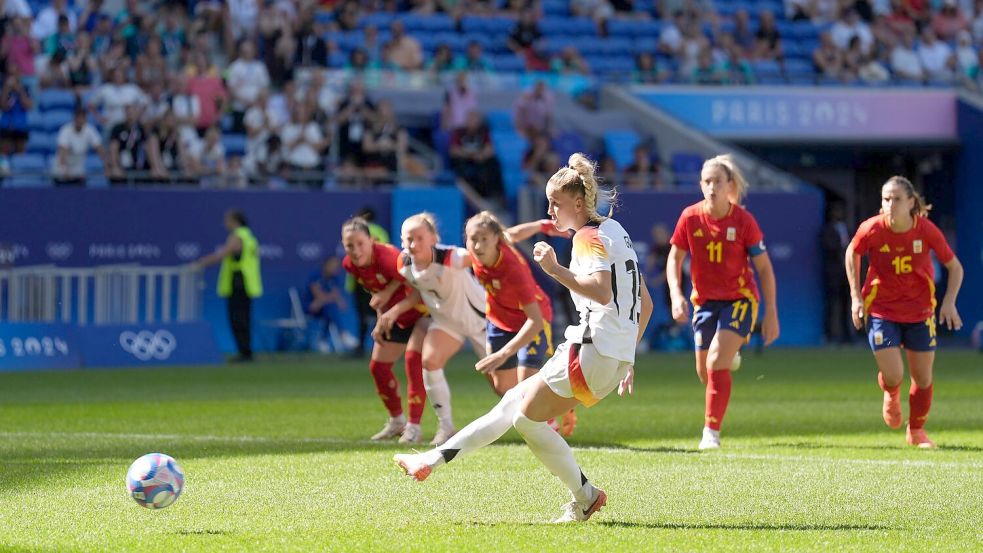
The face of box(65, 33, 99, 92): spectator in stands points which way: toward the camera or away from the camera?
toward the camera

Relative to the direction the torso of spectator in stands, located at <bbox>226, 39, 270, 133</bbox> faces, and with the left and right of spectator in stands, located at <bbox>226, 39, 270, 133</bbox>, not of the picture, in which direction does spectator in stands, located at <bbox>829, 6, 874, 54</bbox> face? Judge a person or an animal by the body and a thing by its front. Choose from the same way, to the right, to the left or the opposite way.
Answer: the same way

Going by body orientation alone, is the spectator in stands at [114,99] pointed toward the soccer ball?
yes

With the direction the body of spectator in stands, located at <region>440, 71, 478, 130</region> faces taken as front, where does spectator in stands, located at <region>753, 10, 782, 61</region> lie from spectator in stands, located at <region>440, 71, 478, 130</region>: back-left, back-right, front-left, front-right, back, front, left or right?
back-left

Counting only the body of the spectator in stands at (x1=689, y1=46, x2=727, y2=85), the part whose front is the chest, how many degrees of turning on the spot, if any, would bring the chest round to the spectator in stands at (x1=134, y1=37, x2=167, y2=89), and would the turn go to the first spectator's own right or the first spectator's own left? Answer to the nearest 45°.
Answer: approximately 45° to the first spectator's own right

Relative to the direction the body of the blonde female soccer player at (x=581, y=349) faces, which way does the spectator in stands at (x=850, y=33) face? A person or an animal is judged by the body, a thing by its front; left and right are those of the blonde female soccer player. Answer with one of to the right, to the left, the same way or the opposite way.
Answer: to the left

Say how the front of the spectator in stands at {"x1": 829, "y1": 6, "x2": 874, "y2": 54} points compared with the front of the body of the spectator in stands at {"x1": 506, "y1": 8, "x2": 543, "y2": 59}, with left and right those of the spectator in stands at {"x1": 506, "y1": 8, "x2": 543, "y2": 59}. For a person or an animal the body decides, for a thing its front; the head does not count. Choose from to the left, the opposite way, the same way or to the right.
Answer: the same way

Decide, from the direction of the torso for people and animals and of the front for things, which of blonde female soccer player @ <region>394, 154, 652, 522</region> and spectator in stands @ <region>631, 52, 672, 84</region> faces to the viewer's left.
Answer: the blonde female soccer player

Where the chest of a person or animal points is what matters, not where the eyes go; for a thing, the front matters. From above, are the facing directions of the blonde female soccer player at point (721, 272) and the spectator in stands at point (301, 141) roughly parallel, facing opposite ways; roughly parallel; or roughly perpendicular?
roughly parallel

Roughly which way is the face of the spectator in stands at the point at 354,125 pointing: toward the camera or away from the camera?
toward the camera

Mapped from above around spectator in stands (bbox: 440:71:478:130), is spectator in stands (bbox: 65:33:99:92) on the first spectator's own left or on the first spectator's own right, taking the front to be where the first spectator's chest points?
on the first spectator's own right

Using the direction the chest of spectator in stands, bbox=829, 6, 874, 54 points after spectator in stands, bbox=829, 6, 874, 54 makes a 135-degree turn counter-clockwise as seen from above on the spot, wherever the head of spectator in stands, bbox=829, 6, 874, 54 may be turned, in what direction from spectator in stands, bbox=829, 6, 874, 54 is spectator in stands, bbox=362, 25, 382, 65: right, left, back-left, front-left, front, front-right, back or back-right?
back

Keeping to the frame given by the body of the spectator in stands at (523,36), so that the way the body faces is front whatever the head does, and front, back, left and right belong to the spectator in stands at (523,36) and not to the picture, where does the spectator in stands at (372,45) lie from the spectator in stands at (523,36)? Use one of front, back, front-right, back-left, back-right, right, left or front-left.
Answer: front-right

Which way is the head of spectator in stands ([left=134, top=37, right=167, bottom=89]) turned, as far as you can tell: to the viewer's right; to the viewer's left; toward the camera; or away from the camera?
toward the camera

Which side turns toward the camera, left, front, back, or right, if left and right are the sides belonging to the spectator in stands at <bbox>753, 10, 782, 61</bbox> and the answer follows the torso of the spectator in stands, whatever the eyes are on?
front

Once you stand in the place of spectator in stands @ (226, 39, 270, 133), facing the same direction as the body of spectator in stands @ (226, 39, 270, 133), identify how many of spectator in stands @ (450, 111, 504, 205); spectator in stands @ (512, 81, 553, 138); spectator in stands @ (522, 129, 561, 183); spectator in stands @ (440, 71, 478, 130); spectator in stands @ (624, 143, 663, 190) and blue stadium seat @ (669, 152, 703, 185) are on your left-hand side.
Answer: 6

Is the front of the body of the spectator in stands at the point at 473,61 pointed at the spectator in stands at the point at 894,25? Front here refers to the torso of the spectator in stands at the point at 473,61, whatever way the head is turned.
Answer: no

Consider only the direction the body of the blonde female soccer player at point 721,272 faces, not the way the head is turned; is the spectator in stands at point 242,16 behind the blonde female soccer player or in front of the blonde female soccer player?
behind

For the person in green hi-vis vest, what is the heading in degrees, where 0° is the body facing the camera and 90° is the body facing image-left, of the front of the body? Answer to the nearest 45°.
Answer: approximately 90°

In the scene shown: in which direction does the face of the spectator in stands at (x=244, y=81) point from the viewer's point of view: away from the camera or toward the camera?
toward the camera

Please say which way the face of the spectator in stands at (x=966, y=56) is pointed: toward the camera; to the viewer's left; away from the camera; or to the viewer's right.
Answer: toward the camera

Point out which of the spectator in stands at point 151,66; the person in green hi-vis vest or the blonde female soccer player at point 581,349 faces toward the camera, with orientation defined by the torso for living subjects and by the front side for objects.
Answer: the spectator in stands
